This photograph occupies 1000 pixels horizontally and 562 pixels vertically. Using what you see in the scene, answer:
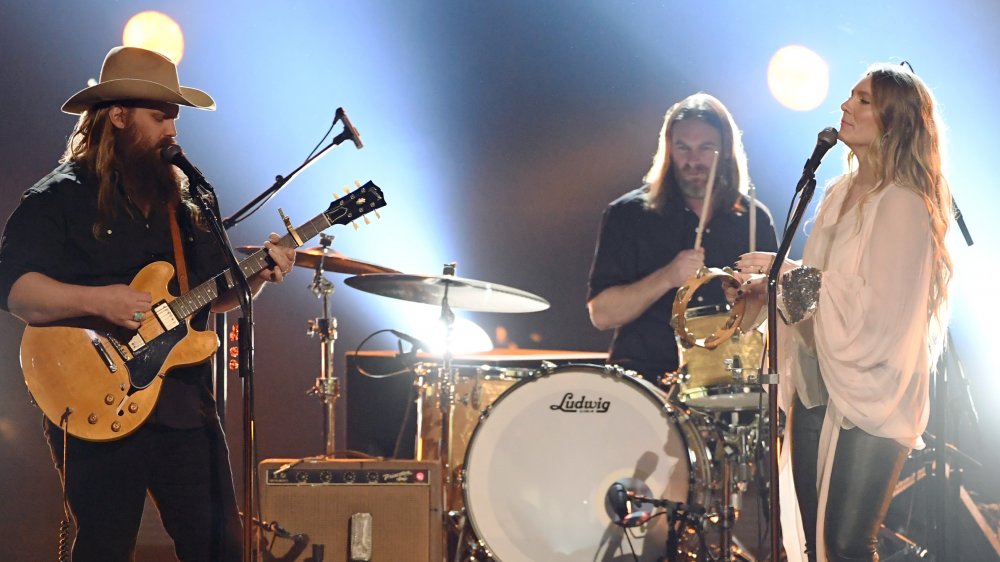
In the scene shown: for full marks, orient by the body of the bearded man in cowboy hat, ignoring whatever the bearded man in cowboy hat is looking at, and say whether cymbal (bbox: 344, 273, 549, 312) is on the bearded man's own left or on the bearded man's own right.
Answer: on the bearded man's own left

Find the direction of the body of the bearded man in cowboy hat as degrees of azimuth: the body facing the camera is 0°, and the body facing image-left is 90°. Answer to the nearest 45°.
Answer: approximately 315°

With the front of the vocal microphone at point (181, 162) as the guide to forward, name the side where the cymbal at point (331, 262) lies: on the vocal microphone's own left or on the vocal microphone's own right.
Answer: on the vocal microphone's own right

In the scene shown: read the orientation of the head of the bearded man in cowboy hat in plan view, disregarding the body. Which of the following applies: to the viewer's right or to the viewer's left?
to the viewer's right

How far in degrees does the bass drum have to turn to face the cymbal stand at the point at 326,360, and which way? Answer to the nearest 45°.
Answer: approximately 90° to its right

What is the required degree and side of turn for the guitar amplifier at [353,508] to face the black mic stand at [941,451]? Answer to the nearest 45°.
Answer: approximately 90° to its left

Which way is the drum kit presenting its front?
toward the camera

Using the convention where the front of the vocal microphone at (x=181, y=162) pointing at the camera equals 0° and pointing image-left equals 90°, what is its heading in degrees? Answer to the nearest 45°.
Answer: approximately 90°

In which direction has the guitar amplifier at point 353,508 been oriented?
toward the camera

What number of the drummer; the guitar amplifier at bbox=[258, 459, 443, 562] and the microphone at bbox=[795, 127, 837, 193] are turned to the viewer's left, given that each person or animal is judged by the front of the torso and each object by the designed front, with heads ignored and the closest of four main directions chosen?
0

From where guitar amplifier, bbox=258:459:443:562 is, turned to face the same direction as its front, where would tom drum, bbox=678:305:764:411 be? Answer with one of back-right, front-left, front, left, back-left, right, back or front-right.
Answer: left

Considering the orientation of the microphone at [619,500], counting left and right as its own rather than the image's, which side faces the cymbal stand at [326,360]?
left

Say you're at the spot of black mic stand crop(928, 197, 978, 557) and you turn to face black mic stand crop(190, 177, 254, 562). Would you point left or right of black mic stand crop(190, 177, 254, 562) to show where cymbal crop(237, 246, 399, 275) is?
right

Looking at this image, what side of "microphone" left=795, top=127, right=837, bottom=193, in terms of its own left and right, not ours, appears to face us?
right

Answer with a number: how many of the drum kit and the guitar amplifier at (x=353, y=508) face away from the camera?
0

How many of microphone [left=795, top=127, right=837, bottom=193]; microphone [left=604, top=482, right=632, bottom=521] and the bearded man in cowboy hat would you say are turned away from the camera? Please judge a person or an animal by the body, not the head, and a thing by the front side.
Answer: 1

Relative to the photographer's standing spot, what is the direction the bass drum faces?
facing the viewer
